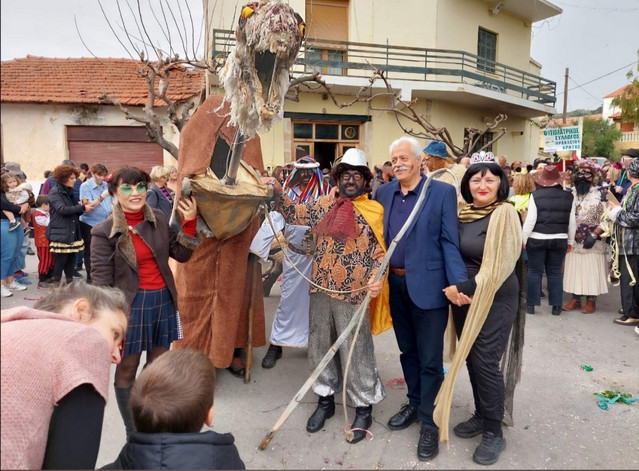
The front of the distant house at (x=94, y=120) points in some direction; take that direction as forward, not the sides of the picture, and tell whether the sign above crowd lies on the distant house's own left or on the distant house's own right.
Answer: on the distant house's own left

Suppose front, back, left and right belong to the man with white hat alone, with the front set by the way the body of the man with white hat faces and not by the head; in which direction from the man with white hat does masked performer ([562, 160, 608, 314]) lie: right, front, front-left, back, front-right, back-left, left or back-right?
back-left

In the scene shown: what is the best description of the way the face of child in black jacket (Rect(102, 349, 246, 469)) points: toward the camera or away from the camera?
away from the camera

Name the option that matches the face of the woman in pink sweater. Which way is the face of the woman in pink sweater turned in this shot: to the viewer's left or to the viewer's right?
to the viewer's right

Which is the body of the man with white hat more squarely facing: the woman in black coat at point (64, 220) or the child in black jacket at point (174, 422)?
the child in black jacket

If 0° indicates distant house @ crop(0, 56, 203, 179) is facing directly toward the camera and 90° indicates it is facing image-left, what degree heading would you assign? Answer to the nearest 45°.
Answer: approximately 0°

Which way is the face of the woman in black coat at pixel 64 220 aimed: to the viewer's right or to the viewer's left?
to the viewer's right

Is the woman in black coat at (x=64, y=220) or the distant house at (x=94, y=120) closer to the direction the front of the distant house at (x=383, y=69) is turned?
the woman in black coat
